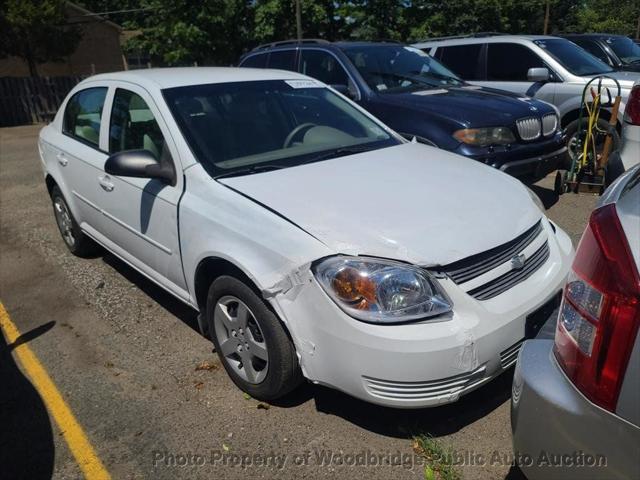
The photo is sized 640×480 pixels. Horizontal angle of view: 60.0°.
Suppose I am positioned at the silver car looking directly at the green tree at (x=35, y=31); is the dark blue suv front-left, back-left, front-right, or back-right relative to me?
front-right

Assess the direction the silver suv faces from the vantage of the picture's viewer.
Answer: facing the viewer and to the right of the viewer

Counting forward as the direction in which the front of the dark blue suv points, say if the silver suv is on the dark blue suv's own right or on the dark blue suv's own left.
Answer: on the dark blue suv's own left

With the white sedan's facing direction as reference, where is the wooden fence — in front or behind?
behind

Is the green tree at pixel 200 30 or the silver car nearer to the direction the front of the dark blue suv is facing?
the silver car

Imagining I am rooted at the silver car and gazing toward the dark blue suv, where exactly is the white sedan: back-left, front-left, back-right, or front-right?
front-left

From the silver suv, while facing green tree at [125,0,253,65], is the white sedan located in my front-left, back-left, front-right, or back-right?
back-left

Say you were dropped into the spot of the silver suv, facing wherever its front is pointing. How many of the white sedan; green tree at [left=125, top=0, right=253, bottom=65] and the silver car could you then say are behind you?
1

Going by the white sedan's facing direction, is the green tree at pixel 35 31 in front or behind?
behind

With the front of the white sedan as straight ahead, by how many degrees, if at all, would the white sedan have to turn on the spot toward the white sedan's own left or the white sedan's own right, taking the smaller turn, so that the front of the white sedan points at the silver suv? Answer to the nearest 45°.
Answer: approximately 90° to the white sedan's own left

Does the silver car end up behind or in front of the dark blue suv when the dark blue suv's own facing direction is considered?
in front
